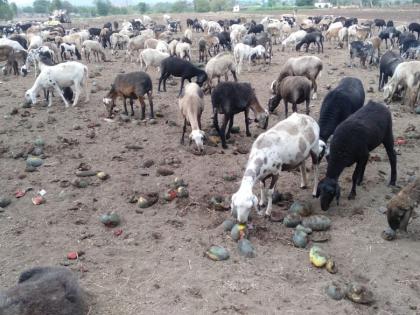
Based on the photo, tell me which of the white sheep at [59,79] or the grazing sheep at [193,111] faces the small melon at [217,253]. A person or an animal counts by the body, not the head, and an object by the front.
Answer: the grazing sheep

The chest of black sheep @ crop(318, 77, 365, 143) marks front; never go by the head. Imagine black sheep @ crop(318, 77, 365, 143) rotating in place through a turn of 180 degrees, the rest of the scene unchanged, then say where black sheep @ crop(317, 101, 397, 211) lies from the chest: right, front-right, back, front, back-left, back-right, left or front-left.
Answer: back-right

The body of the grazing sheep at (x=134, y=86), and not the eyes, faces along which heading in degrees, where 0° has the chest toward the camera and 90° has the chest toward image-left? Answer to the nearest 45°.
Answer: approximately 90°

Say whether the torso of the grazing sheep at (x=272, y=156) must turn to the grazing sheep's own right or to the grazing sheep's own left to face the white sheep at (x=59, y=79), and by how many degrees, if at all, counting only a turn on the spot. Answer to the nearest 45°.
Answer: approximately 90° to the grazing sheep's own right

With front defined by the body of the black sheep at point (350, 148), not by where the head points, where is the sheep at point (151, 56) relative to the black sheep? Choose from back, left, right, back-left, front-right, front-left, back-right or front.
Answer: right

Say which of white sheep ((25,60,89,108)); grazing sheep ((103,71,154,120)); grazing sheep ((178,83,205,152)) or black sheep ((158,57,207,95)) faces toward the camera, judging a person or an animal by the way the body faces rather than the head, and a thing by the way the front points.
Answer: grazing sheep ((178,83,205,152))

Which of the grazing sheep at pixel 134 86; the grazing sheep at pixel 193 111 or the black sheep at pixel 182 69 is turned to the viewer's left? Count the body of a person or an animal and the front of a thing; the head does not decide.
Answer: the grazing sheep at pixel 134 86

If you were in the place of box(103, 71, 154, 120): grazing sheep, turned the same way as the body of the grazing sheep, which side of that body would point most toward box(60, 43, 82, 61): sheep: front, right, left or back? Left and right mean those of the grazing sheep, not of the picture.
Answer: right

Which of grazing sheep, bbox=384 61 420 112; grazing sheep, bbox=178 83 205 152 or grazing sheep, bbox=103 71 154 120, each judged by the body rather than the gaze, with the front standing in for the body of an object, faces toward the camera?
grazing sheep, bbox=178 83 205 152

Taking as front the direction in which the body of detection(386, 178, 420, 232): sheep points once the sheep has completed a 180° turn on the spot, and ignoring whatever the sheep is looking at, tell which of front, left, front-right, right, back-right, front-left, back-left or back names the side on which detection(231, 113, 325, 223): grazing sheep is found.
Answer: back-left

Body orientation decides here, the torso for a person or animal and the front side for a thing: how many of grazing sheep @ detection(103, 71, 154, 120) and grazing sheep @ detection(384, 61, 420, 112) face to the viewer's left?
2

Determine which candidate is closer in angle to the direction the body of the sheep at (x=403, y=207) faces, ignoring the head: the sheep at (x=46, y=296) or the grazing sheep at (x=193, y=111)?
the sheep

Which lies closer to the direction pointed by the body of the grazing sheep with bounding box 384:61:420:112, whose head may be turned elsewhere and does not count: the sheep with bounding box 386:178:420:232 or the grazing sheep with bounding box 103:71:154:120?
the grazing sheep

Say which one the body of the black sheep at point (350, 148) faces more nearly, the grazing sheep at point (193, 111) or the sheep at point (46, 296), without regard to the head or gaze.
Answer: the sheep

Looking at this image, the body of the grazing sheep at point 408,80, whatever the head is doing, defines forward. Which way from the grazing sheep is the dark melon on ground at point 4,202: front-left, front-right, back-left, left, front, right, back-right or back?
front-left

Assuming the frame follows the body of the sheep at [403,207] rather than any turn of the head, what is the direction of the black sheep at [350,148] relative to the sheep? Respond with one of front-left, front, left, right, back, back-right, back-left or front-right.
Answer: right
